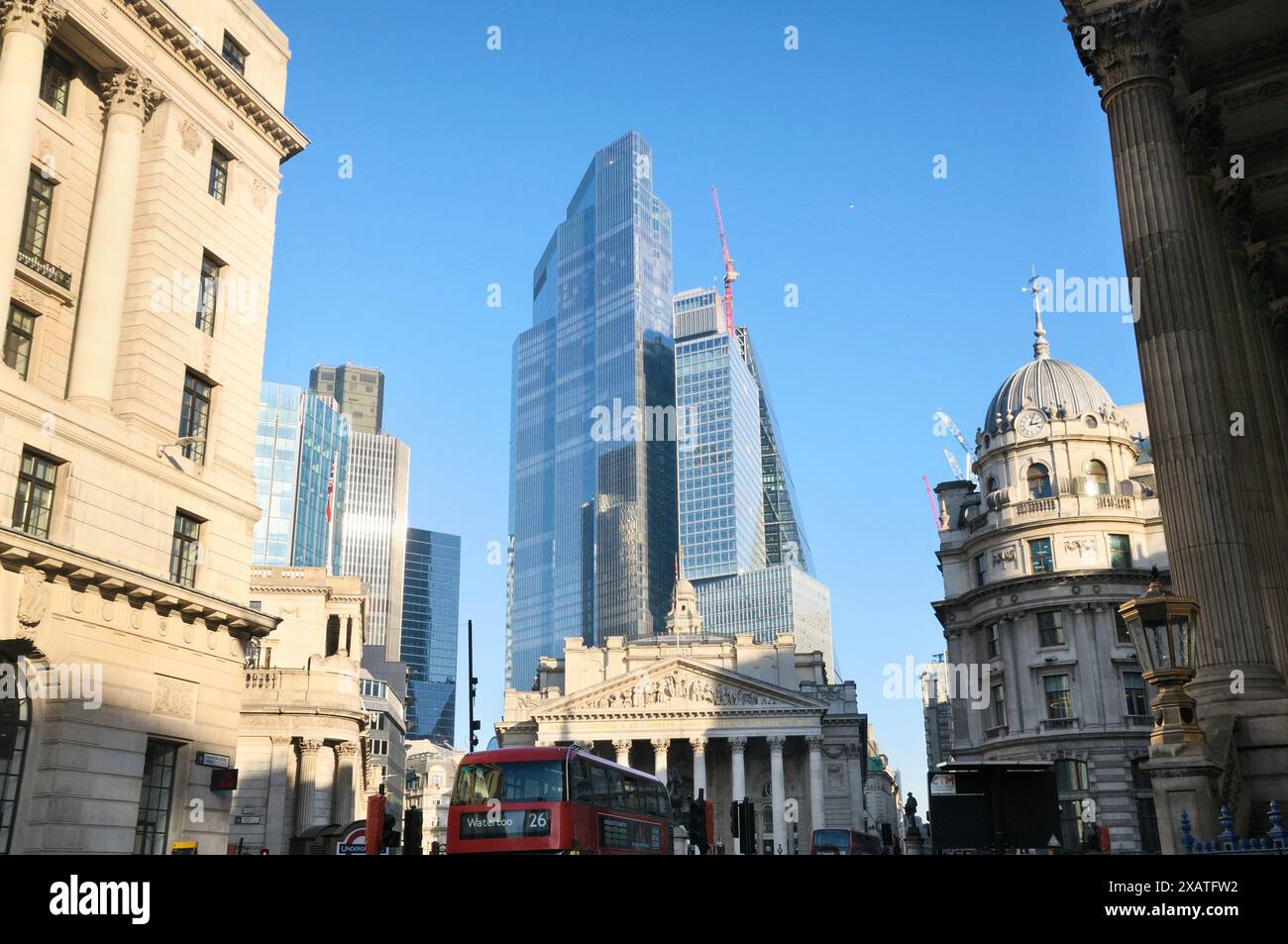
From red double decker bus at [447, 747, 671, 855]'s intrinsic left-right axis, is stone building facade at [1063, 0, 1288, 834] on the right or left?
on its left

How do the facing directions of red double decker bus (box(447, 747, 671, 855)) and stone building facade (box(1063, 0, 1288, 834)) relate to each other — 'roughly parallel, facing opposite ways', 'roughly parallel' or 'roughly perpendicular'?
roughly perpendicular

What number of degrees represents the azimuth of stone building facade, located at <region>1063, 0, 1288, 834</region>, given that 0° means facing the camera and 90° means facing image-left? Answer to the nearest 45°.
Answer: approximately 90°
